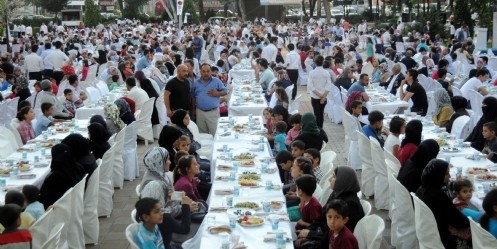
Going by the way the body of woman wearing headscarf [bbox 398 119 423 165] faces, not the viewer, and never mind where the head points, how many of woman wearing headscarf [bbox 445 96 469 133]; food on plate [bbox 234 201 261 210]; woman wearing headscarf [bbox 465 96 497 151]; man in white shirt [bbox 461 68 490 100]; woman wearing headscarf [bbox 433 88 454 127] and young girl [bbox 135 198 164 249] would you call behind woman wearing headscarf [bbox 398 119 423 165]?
2

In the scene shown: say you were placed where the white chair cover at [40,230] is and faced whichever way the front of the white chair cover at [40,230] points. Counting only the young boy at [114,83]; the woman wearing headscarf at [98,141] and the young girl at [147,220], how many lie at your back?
1

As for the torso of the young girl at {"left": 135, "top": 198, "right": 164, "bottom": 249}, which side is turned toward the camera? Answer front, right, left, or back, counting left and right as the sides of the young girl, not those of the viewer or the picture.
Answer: right

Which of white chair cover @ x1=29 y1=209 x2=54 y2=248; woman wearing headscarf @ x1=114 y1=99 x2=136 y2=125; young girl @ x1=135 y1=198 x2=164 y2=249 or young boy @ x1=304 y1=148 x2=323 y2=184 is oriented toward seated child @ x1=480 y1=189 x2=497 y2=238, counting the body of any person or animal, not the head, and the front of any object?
the young girl

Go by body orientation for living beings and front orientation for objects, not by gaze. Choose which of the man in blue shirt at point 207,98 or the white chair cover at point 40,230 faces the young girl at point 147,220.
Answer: the man in blue shirt

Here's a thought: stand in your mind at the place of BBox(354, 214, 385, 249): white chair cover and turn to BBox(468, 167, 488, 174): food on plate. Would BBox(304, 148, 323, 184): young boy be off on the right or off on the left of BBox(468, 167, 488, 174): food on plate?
left

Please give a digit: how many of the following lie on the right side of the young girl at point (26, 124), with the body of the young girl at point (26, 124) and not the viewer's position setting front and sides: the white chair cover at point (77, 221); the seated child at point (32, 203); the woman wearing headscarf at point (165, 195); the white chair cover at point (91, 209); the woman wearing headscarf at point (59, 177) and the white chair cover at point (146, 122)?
5

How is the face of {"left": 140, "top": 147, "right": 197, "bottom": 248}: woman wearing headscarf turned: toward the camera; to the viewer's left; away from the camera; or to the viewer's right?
to the viewer's right

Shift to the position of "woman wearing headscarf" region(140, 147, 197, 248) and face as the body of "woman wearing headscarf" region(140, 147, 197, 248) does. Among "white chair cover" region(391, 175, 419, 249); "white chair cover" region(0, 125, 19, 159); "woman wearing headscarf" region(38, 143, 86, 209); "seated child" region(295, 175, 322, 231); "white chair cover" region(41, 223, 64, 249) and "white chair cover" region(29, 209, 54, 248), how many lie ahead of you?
2

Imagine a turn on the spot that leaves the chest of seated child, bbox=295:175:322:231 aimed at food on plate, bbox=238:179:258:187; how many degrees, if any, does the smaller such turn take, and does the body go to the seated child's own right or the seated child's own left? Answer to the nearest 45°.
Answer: approximately 45° to the seated child's own right

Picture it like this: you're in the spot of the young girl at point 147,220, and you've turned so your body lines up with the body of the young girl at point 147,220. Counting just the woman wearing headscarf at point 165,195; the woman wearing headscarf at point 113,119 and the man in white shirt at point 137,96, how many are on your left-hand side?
3

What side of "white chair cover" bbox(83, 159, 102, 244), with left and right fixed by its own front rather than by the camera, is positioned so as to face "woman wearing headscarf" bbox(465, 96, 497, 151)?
back

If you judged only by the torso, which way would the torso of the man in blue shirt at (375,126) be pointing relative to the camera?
to the viewer's right

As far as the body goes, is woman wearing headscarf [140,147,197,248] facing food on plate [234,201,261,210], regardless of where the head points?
yes
